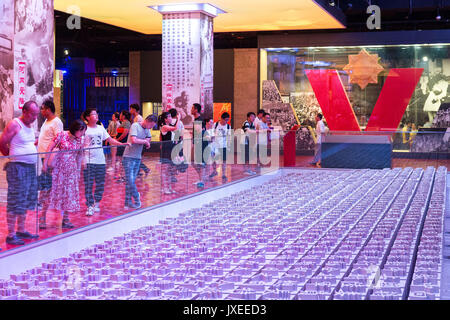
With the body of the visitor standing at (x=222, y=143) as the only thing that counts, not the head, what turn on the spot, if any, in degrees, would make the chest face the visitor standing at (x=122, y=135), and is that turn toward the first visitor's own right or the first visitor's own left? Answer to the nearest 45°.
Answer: approximately 90° to the first visitor's own right

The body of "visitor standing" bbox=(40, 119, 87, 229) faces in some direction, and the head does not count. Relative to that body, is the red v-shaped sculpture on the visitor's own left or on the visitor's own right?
on the visitor's own left

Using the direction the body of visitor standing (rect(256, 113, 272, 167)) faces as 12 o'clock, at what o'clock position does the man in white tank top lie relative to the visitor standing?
The man in white tank top is roughly at 2 o'clock from the visitor standing.

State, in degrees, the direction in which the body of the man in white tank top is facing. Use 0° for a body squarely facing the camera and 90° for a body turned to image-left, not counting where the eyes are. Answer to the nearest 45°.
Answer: approximately 315°

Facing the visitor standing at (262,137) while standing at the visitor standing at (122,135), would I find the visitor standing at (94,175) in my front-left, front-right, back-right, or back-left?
back-right

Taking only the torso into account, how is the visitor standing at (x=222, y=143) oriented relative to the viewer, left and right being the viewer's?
facing the viewer

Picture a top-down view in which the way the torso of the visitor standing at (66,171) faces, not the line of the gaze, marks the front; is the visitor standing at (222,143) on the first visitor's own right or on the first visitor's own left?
on the first visitor's own left

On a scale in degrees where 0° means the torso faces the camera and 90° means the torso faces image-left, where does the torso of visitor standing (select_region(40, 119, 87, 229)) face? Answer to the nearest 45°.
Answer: approximately 315°

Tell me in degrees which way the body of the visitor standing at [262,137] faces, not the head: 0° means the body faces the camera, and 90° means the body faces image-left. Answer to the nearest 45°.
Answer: approximately 315°
